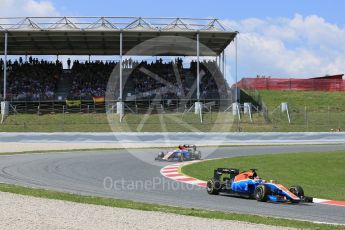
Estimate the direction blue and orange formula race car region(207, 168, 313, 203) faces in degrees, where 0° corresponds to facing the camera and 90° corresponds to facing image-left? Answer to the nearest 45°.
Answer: approximately 315°

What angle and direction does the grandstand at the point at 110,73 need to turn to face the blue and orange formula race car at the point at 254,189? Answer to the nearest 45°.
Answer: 0° — it already faces it

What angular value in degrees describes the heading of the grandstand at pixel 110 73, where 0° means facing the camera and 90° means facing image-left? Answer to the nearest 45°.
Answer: approximately 0°

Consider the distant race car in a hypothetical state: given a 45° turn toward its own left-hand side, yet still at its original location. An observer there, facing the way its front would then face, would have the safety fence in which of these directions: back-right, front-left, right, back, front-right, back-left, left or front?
back

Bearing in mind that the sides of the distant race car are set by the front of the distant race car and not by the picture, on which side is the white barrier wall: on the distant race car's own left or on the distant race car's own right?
on the distant race car's own right
